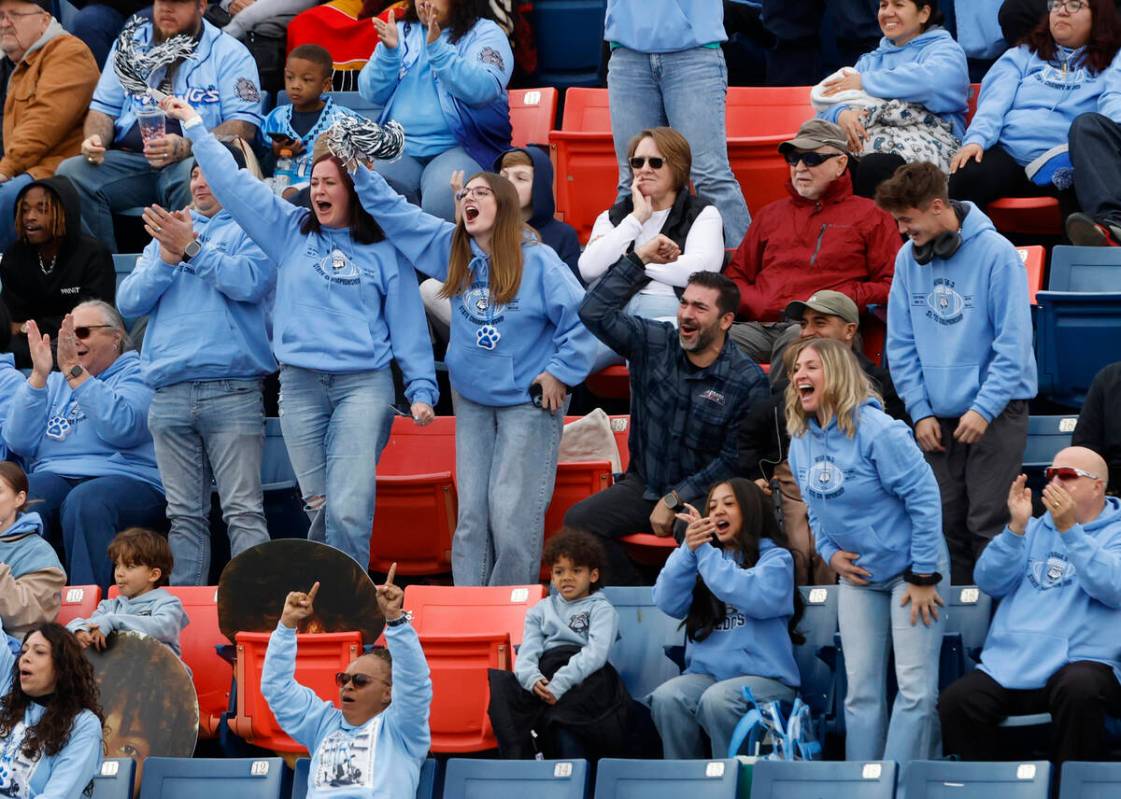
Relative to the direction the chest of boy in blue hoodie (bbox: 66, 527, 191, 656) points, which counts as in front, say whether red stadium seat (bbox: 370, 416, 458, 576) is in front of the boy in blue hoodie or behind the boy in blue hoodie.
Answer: behind

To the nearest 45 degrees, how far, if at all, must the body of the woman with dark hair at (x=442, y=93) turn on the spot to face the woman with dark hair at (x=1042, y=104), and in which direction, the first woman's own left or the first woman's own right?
approximately 135° to the first woman's own left

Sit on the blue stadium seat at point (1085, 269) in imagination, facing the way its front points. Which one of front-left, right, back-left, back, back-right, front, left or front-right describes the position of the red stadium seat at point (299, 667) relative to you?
front-right

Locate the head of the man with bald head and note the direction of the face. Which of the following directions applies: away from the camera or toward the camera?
toward the camera

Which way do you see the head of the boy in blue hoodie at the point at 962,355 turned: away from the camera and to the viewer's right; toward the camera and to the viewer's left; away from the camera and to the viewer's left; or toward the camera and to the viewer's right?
toward the camera and to the viewer's left

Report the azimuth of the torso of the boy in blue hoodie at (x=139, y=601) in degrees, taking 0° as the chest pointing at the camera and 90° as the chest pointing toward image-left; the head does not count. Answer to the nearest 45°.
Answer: approximately 45°

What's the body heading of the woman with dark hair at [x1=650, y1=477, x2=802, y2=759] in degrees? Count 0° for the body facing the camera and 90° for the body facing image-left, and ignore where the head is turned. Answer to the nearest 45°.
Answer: approximately 45°

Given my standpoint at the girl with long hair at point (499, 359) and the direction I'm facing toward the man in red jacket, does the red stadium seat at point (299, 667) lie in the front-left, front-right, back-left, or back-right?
back-right

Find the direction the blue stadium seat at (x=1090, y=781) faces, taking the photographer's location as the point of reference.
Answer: facing the viewer

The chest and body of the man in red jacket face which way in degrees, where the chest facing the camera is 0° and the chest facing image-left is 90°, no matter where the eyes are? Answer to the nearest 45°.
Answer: approximately 45°

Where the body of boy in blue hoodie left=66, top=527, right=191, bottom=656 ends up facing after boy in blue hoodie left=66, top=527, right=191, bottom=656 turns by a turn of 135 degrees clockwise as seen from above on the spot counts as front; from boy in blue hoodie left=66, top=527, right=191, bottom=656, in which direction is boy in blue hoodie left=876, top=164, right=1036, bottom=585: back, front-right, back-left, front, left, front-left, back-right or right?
right

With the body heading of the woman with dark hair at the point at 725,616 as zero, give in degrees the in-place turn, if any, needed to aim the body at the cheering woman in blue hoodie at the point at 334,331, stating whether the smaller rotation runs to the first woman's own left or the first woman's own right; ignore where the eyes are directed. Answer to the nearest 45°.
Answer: approximately 90° to the first woman's own right

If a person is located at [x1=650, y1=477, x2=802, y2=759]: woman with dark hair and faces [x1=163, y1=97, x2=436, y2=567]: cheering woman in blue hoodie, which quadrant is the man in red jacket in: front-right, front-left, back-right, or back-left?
front-right

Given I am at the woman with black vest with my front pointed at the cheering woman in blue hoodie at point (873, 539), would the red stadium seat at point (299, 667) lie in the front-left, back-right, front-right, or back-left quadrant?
front-right

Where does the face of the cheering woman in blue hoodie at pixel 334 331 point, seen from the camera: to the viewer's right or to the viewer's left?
to the viewer's left

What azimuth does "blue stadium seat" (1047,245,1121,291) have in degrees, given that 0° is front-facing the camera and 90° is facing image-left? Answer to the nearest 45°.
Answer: approximately 0°

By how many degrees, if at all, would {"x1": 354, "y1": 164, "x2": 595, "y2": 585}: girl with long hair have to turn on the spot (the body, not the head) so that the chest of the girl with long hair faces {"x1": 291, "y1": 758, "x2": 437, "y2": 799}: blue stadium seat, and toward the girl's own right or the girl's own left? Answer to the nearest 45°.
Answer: approximately 45° to the girl's own left
